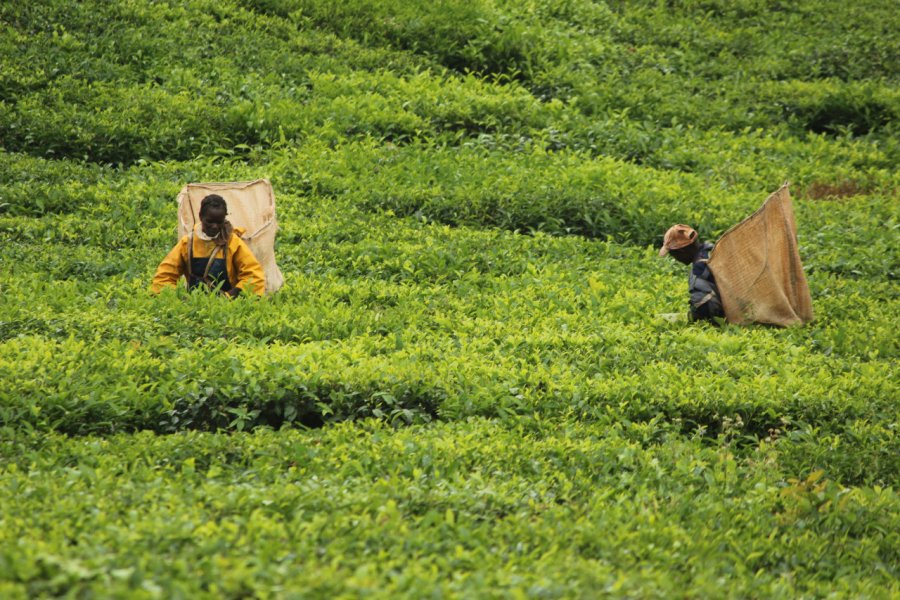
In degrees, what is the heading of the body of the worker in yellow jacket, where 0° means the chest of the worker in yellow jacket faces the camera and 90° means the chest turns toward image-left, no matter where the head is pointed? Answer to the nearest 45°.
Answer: approximately 0°

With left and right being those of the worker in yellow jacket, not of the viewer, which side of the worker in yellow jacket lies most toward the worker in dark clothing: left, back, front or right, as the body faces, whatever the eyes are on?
left
